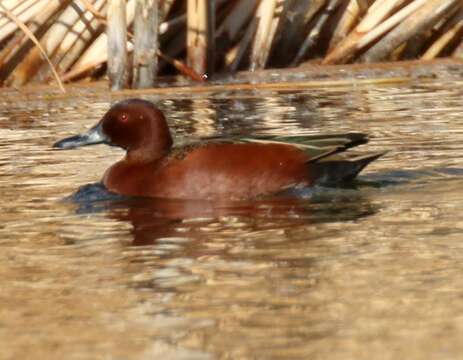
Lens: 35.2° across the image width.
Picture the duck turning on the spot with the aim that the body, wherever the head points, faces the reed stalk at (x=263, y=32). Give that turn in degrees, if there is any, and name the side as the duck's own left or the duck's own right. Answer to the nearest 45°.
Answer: approximately 90° to the duck's own right

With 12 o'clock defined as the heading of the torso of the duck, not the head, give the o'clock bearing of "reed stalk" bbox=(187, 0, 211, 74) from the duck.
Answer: The reed stalk is roughly at 3 o'clock from the duck.

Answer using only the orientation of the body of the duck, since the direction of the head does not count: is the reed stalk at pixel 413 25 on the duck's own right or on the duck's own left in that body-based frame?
on the duck's own right

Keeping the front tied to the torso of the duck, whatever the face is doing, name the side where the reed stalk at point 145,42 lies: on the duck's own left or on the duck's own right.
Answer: on the duck's own right

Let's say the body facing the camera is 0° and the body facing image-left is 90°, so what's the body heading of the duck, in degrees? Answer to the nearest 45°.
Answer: approximately 90°

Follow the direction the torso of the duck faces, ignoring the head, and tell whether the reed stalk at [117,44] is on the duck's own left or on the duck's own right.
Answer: on the duck's own right
